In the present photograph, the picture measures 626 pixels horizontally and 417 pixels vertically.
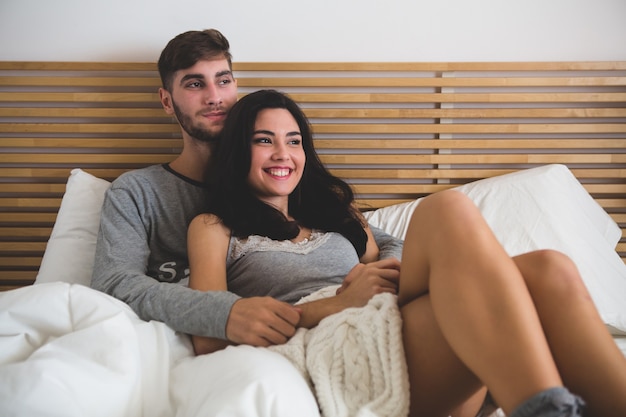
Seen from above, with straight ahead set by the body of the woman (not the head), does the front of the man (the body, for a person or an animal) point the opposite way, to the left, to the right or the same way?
the same way

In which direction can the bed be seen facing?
toward the camera

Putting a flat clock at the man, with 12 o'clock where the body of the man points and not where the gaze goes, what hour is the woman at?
The woman is roughly at 12 o'clock from the man.

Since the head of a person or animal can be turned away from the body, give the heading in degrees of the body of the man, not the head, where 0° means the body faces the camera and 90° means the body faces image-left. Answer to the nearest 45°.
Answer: approximately 315°

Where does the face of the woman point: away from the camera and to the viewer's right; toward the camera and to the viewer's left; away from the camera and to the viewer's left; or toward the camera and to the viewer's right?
toward the camera and to the viewer's right

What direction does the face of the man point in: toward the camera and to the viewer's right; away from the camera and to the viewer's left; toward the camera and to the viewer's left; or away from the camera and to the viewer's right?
toward the camera and to the viewer's right

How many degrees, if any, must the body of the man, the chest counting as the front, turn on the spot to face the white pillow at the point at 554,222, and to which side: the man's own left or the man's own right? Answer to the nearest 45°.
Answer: approximately 45° to the man's own left

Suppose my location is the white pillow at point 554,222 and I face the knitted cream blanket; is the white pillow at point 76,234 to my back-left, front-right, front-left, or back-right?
front-right

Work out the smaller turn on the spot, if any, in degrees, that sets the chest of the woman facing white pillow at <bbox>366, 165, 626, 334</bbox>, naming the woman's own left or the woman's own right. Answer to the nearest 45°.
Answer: approximately 90° to the woman's own left

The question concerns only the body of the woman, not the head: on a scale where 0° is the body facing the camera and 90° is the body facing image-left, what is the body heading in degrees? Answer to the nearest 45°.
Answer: approximately 315°

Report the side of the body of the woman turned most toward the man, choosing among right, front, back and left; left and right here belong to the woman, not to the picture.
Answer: back
